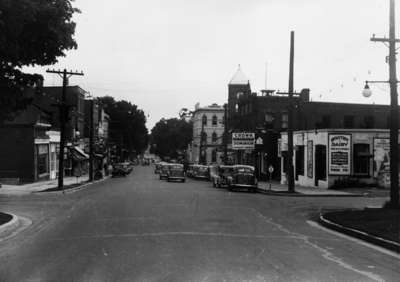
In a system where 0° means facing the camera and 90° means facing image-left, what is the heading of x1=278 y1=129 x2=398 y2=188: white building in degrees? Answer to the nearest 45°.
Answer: approximately 45°

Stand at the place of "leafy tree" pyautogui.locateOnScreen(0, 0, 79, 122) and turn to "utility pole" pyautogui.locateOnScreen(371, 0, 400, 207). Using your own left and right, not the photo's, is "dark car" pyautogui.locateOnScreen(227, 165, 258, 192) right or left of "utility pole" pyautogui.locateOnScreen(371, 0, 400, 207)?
left

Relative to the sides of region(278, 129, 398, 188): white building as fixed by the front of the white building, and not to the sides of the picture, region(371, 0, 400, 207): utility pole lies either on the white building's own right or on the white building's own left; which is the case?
on the white building's own left
